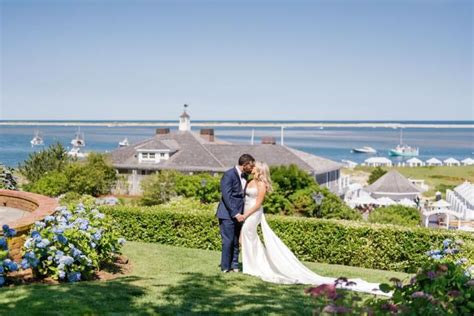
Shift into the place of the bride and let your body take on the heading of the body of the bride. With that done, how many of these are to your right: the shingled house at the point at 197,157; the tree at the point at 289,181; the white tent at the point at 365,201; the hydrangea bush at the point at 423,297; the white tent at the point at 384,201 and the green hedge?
5

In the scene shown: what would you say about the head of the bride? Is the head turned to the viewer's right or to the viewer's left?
to the viewer's left

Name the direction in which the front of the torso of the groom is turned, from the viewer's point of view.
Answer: to the viewer's right

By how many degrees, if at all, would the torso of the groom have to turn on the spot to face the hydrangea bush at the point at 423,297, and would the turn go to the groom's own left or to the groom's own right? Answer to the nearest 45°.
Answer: approximately 90° to the groom's own right

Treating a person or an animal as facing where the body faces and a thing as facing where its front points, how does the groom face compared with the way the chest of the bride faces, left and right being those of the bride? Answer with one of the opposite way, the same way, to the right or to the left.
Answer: the opposite way

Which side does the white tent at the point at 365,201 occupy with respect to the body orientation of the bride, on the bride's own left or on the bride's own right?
on the bride's own right

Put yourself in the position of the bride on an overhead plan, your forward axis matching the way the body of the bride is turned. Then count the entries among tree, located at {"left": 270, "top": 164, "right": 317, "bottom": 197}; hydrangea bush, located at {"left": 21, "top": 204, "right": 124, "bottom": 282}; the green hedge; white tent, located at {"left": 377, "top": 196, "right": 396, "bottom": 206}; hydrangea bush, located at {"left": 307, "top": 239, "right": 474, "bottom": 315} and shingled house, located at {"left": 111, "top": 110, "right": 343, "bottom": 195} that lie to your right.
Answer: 4

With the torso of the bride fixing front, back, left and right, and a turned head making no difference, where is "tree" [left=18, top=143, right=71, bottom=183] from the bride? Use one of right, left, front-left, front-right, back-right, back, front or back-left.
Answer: front-right

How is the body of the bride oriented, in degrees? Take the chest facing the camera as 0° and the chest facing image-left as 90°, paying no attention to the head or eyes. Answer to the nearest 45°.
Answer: approximately 90°

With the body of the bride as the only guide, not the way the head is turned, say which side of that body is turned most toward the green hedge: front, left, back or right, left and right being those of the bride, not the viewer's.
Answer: right

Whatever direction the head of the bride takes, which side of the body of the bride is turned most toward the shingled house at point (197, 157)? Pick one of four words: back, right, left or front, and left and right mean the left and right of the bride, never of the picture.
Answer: right

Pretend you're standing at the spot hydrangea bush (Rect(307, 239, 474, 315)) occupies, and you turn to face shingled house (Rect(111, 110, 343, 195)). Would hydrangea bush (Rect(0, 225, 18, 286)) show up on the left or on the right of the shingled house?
left
